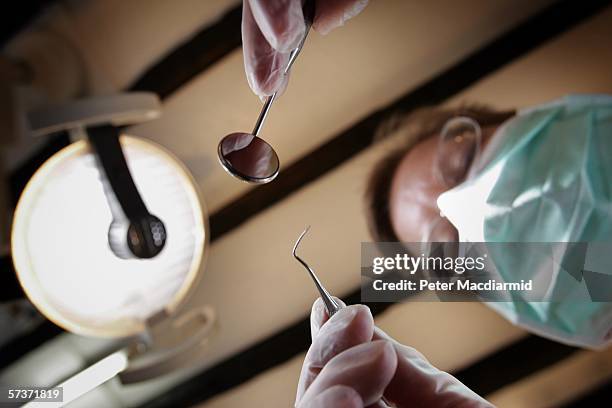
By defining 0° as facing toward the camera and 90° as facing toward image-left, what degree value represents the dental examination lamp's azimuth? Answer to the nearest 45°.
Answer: approximately 0°
